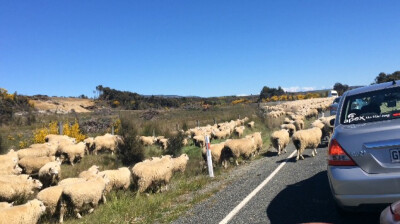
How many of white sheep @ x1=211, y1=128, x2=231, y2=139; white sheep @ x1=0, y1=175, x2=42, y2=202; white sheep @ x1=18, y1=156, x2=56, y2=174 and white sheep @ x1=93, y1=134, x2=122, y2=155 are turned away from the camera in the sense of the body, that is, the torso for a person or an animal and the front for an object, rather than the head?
0

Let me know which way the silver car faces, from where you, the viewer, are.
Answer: facing away from the viewer

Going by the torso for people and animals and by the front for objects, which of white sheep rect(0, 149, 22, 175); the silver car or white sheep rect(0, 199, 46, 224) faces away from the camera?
the silver car

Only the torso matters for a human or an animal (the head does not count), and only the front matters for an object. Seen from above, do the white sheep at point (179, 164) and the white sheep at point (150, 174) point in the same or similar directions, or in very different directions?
same or similar directions

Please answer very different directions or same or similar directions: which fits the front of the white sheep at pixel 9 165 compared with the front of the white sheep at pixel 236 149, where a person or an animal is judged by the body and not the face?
same or similar directions

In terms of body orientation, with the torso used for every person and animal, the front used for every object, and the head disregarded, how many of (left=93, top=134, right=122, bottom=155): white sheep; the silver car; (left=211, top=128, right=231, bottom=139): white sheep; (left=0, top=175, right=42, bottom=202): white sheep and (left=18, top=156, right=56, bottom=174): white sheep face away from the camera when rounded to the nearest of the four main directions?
1
